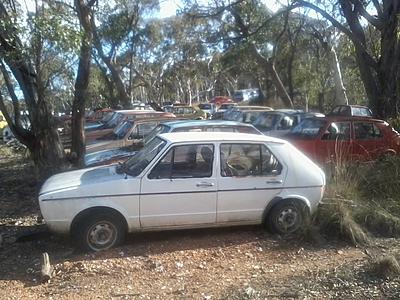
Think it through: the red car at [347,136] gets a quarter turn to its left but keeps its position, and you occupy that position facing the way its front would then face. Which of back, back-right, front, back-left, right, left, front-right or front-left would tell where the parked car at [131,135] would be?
back-right

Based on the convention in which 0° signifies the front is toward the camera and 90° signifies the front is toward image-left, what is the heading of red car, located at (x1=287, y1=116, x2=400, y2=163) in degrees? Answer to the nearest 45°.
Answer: approximately 45°

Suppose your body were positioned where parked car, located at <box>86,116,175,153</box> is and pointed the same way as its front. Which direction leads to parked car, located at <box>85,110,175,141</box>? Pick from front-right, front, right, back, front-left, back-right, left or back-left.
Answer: back-right

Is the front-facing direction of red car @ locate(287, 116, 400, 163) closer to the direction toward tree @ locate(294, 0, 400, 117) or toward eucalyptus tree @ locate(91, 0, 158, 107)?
the eucalyptus tree

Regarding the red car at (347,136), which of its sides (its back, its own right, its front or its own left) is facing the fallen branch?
front

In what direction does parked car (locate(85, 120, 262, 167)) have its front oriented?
to the viewer's left

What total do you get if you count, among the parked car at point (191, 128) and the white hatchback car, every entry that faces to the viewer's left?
2

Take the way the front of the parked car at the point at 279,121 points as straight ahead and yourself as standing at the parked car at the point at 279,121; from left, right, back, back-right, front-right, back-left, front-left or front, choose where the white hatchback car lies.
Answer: front-left

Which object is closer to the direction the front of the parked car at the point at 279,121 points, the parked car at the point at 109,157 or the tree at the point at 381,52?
the parked car

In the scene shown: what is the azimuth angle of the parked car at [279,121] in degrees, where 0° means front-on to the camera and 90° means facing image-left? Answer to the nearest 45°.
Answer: approximately 45°

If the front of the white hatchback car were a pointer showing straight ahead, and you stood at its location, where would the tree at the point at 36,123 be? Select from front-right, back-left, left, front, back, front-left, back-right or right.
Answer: front-right

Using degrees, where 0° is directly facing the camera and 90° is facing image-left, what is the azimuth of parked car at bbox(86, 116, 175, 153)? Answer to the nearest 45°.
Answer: approximately 45°

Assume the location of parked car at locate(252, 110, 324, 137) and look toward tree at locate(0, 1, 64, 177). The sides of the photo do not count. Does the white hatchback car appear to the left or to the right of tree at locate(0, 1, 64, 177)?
left

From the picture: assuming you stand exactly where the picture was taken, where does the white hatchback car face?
facing to the left of the viewer

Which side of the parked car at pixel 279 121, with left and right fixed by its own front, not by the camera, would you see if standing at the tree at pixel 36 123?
front

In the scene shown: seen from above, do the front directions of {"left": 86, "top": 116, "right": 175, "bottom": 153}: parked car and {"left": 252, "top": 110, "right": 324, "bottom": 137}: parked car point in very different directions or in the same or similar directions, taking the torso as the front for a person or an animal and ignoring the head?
same or similar directions

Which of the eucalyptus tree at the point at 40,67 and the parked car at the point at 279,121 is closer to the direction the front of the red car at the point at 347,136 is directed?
the eucalyptus tree

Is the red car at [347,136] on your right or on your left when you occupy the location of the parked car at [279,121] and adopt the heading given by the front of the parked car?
on your left

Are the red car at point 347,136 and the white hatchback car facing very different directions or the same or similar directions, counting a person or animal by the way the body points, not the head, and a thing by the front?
same or similar directions
